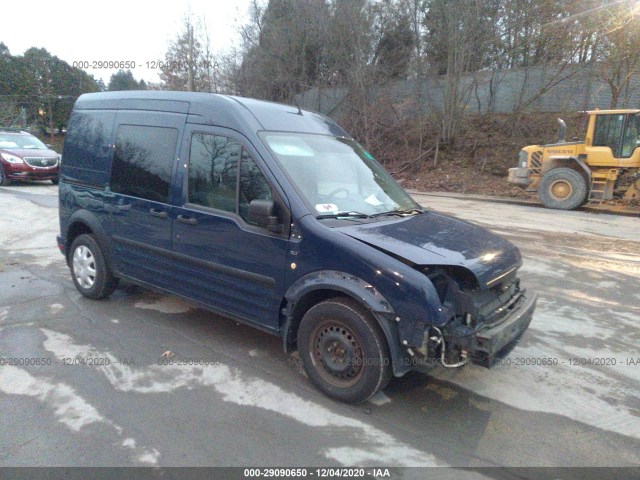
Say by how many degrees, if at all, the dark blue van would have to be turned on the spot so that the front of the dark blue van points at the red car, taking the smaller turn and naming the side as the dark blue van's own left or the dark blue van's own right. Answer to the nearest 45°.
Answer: approximately 180°

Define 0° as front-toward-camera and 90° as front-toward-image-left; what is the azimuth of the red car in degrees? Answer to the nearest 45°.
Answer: approximately 315°

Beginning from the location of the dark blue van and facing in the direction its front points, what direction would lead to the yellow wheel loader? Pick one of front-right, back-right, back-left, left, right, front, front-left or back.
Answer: left

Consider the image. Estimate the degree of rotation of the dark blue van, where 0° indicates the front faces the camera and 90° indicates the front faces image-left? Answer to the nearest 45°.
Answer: approximately 315°
